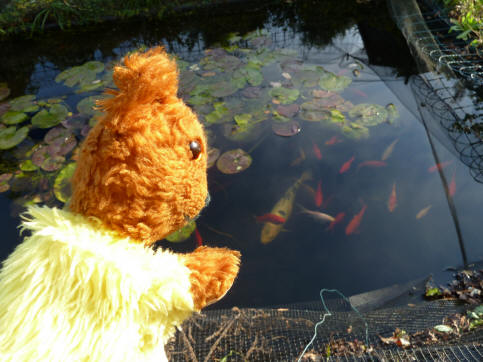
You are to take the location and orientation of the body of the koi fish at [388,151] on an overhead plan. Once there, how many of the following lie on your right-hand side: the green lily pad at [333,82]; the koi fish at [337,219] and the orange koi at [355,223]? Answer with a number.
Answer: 1

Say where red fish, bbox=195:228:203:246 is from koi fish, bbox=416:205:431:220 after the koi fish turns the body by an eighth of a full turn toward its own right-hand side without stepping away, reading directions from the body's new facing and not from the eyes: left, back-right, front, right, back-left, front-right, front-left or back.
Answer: front-left

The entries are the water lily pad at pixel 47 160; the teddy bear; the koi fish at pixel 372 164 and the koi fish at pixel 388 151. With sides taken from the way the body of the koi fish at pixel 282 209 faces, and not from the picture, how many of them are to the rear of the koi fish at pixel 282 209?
2
